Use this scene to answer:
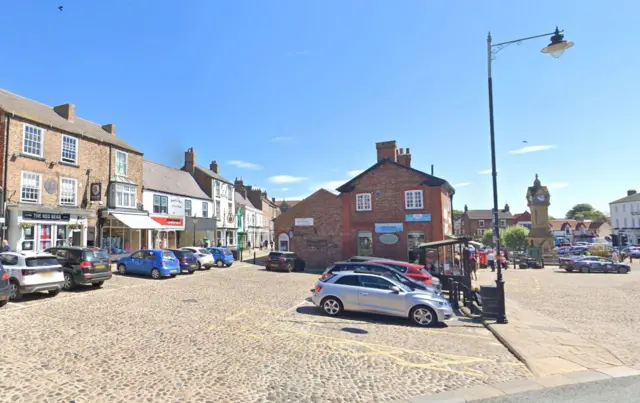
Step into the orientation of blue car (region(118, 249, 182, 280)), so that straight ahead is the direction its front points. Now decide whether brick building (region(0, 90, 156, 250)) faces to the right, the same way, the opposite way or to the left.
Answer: the opposite way

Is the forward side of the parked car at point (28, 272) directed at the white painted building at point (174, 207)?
no

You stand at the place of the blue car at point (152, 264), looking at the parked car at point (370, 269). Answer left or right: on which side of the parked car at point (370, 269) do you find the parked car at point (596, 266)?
left

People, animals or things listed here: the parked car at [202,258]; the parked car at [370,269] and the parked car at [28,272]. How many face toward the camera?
0

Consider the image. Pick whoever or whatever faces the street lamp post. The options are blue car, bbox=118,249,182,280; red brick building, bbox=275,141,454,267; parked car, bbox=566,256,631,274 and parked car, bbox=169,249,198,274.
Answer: the red brick building

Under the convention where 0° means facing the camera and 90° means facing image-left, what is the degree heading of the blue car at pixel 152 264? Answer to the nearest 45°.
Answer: approximately 135°

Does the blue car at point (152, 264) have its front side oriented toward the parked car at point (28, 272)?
no

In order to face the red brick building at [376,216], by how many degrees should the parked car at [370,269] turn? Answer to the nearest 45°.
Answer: approximately 90° to its left

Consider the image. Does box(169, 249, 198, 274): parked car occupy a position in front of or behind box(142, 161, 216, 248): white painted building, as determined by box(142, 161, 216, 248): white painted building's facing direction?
in front

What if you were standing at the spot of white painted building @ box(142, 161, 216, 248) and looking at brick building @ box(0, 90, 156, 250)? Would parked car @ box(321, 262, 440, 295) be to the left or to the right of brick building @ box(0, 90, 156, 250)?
left

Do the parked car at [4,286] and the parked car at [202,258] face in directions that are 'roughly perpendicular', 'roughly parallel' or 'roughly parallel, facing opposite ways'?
roughly parallel

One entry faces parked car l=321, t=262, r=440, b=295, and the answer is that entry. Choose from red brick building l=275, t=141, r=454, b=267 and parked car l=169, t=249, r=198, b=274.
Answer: the red brick building

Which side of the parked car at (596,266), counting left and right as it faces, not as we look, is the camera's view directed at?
right

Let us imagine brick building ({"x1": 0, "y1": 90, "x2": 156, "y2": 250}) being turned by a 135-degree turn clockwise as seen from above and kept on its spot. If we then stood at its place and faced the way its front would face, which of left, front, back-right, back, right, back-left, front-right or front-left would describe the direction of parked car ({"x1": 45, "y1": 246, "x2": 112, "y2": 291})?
left

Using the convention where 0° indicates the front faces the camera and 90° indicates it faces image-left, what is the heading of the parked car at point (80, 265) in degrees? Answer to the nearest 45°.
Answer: approximately 135°

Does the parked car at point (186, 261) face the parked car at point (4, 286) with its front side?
no

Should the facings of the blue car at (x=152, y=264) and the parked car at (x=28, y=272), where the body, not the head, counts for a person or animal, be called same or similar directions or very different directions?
same or similar directions

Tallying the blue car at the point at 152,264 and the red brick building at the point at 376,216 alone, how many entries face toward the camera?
1

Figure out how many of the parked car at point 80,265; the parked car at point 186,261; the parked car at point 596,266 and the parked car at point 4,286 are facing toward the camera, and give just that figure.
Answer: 0

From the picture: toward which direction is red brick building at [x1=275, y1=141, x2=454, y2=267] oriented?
toward the camera
